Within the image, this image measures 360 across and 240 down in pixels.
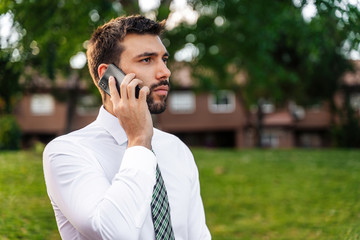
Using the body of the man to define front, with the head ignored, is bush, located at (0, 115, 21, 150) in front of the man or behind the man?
behind

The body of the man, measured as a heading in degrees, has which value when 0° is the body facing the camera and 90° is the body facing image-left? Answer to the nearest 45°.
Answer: approximately 315°

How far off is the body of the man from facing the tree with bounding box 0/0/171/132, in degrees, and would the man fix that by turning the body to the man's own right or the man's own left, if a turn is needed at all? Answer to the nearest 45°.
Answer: approximately 135° to the man's own left
